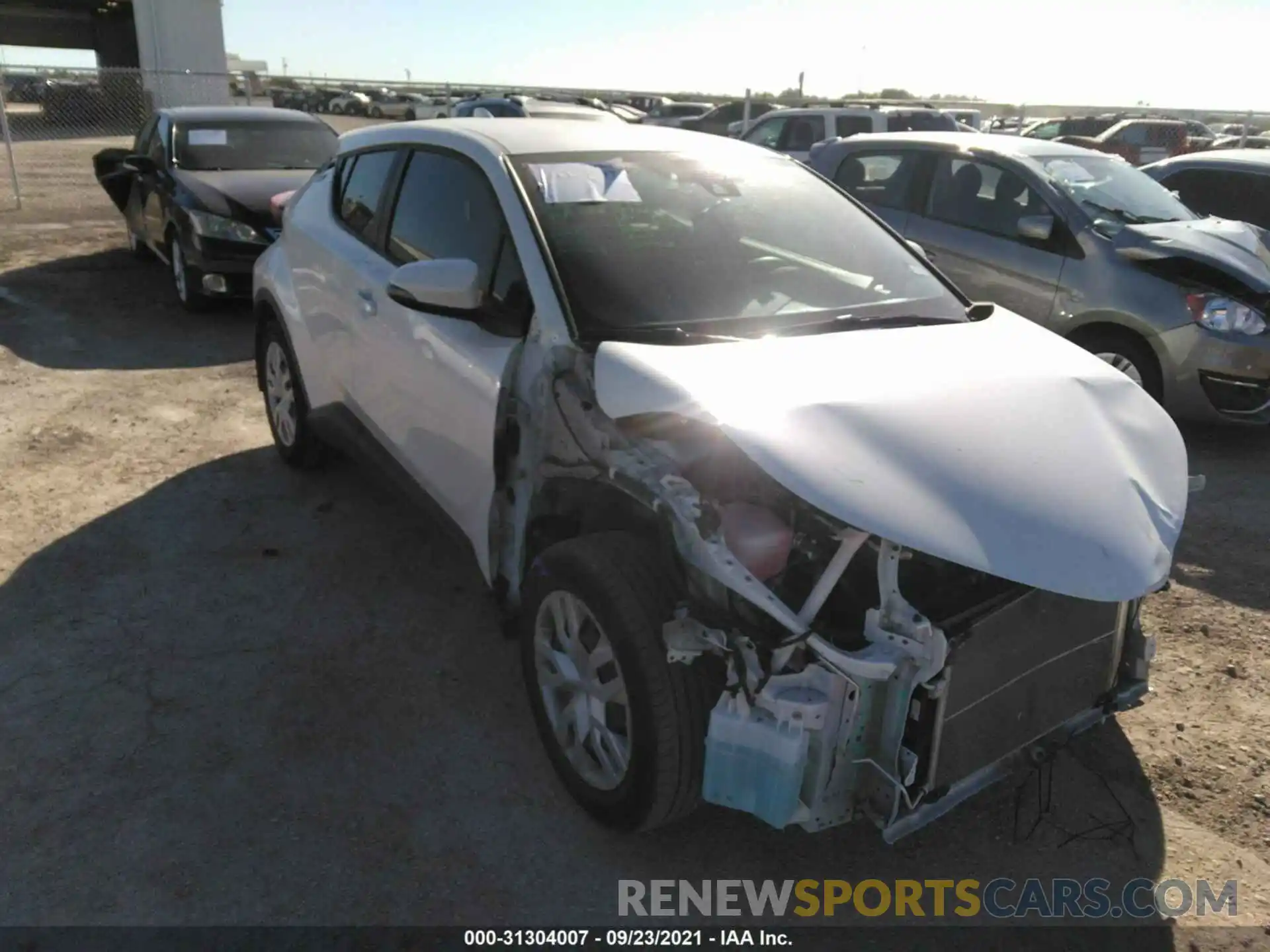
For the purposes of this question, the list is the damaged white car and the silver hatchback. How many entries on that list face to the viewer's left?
0

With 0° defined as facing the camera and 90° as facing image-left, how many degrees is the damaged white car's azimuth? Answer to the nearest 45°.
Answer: approximately 315°

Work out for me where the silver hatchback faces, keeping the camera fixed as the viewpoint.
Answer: facing the viewer and to the right of the viewer

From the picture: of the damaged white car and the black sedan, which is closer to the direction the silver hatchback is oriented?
the damaged white car

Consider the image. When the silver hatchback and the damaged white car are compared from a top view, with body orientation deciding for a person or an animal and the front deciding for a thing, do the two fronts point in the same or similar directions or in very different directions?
same or similar directions

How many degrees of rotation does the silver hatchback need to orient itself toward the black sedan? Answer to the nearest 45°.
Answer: approximately 135° to its right

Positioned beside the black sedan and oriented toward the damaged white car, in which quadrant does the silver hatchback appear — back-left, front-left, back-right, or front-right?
front-left

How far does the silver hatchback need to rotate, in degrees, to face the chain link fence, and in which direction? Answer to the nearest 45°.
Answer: approximately 180°

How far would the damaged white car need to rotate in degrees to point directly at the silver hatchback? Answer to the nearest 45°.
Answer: approximately 90° to its left

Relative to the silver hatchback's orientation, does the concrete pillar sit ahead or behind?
behind

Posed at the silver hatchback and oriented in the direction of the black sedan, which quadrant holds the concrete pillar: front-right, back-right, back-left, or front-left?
front-right

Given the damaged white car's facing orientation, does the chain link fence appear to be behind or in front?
behind

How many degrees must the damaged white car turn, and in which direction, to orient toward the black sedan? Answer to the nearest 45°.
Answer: approximately 180°

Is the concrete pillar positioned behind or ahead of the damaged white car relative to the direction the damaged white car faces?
behind
